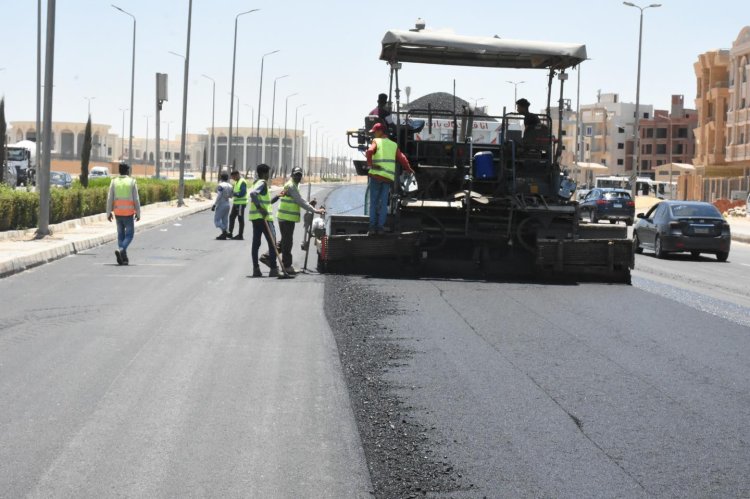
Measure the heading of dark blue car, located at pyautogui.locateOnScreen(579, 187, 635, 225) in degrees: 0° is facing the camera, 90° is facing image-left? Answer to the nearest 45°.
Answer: approximately 135°

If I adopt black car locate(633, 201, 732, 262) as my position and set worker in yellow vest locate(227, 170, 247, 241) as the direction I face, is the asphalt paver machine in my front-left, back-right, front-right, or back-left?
front-left

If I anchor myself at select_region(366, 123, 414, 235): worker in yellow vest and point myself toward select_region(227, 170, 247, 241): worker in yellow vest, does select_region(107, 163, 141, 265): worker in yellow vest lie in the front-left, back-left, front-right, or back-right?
front-left

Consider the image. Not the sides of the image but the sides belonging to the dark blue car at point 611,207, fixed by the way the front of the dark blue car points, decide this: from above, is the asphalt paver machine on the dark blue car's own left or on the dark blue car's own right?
on the dark blue car's own left

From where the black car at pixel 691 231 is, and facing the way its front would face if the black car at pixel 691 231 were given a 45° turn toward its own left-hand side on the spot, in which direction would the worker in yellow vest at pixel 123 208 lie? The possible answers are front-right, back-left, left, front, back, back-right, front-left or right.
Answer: front-left

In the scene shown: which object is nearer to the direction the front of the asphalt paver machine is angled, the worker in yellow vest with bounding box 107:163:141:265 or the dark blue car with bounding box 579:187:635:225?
the dark blue car

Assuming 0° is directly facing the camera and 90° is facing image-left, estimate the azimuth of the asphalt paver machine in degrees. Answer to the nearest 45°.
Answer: approximately 180°

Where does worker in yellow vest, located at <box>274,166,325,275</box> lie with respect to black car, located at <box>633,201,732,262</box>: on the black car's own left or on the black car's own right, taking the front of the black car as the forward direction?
on the black car's own left

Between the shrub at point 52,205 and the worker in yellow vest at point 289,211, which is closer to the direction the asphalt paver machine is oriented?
the shrub

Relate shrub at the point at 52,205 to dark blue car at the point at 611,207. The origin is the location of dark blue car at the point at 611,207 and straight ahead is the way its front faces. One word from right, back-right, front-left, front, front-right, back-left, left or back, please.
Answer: left

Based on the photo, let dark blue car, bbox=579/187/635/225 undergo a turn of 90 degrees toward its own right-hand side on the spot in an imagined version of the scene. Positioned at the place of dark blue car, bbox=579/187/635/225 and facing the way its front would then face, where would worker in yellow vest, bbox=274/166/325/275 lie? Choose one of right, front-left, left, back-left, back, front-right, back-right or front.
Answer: back-right
